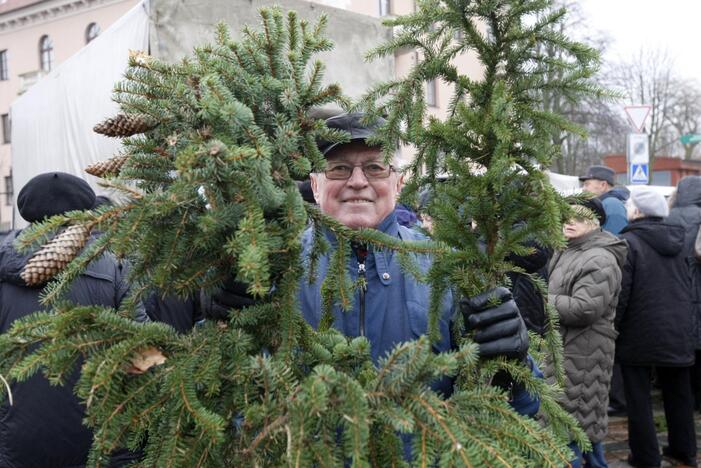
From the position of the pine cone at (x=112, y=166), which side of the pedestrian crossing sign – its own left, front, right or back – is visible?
front

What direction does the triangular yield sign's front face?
toward the camera

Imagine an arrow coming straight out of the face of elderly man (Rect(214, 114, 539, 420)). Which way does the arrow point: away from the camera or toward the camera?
toward the camera

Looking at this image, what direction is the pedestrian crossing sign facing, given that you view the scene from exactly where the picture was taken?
facing the viewer

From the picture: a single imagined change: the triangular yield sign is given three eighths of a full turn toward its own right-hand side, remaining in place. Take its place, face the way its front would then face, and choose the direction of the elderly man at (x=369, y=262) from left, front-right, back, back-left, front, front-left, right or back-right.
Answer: back-left

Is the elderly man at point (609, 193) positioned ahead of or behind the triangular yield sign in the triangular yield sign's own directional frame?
ahead

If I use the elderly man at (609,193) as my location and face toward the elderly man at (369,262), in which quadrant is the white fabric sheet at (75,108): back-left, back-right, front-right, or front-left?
front-right

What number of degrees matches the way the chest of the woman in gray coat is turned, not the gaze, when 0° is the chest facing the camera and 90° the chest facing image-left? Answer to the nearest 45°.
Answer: approximately 90°
